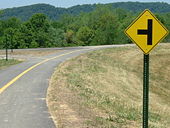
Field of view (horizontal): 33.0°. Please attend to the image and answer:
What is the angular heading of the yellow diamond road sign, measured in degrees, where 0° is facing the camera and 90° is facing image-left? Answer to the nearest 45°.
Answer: approximately 0°
